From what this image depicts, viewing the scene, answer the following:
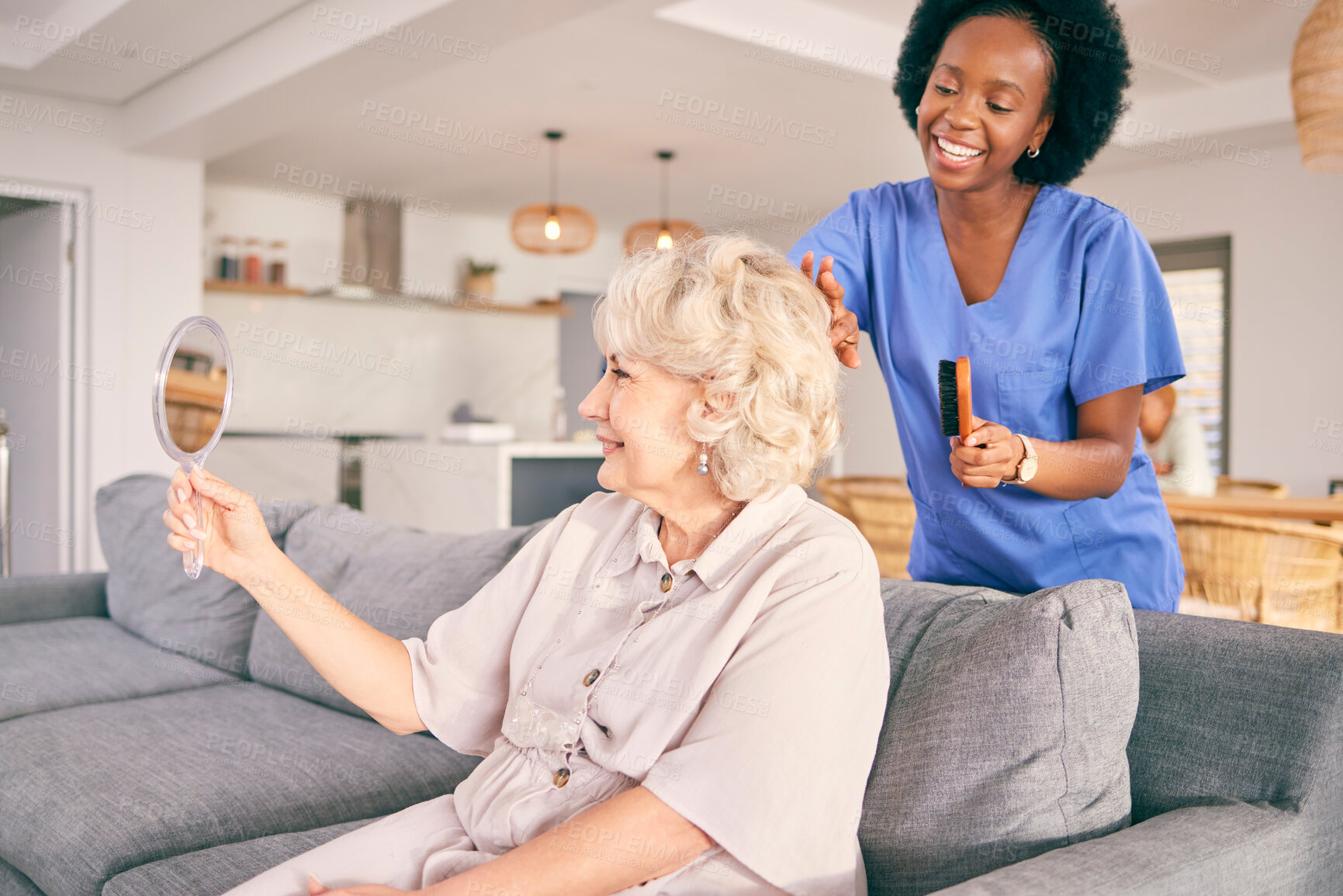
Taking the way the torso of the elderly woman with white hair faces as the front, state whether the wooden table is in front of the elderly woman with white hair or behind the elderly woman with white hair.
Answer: behind

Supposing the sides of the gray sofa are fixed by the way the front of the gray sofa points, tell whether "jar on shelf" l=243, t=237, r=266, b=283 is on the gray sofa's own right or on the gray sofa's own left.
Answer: on the gray sofa's own right

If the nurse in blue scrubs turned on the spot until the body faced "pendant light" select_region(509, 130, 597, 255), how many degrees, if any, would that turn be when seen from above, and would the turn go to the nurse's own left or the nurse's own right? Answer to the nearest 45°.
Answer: approximately 90° to the nurse's own right

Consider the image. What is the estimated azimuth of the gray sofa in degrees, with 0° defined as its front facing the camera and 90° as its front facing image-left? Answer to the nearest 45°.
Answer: approximately 45°

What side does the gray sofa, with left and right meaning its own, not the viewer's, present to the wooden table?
back

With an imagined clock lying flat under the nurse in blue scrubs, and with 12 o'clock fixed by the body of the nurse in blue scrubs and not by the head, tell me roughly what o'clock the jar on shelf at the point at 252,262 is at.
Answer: The jar on shelf is roughly at 3 o'clock from the nurse in blue scrubs.

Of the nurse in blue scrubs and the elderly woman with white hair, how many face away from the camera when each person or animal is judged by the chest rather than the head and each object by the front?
0

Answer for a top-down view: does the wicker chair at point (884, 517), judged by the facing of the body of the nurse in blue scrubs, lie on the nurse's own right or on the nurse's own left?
on the nurse's own right

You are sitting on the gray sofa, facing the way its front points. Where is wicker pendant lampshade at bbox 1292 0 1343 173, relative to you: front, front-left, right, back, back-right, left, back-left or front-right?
back

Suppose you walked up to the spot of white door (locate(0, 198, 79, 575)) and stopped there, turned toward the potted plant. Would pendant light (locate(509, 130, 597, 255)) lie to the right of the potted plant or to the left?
right

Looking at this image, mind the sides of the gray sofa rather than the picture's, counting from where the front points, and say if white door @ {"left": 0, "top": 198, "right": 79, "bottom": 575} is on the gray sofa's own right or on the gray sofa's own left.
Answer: on the gray sofa's own right

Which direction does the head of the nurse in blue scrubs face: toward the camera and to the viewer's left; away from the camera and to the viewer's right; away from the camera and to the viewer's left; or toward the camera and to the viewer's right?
toward the camera and to the viewer's left
